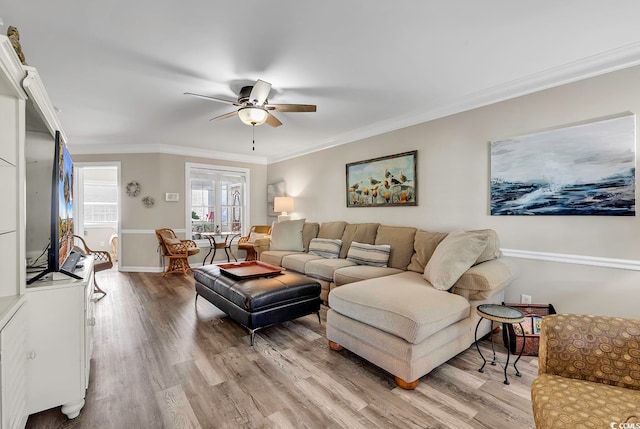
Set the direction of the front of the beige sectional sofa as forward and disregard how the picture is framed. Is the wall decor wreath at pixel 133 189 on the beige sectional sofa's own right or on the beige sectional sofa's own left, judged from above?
on the beige sectional sofa's own right

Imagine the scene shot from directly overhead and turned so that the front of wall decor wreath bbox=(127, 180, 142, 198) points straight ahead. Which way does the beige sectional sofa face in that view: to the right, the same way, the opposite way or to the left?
to the right

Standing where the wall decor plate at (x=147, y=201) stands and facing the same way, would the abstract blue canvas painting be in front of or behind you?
in front

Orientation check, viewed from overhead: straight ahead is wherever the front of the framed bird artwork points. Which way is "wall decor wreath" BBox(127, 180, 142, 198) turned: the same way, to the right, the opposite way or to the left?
to the left

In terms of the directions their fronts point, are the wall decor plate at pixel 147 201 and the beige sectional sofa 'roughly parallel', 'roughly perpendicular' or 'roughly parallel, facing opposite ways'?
roughly perpendicular

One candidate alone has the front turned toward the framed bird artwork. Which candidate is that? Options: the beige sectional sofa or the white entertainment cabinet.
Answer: the white entertainment cabinet

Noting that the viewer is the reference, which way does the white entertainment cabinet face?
facing to the right of the viewer

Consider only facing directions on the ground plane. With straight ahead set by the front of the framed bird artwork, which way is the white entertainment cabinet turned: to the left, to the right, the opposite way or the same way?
the opposite way

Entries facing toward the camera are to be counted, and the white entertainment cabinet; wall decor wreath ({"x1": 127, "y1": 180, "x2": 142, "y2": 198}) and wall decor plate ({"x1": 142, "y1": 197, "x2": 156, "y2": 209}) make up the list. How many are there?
2

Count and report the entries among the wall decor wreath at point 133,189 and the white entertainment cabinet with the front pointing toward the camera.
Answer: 1
